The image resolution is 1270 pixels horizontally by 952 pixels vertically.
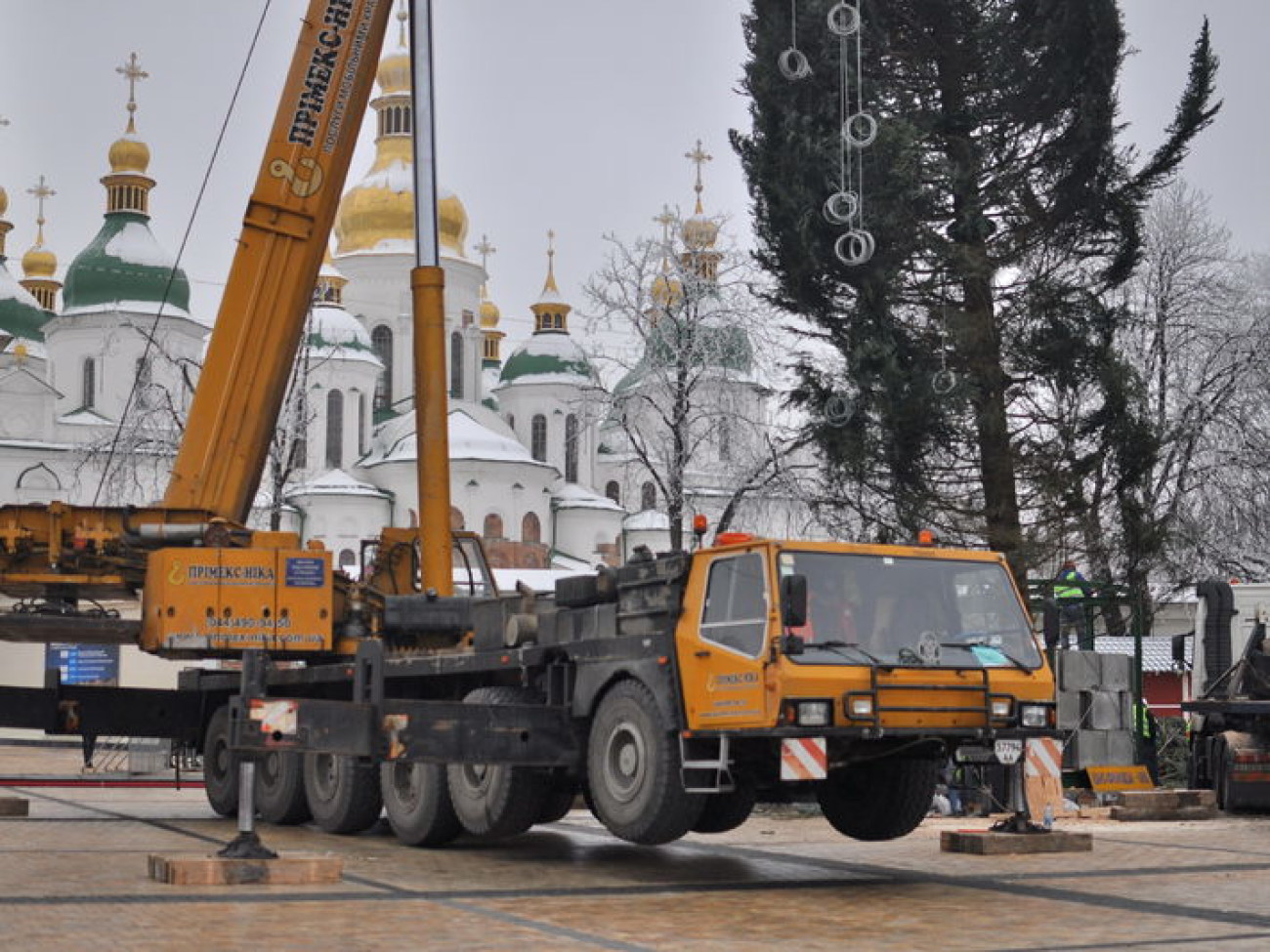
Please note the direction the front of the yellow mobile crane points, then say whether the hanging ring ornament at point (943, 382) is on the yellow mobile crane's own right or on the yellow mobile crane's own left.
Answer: on the yellow mobile crane's own left

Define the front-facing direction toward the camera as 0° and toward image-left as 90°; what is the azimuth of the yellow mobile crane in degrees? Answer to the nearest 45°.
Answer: approximately 315°

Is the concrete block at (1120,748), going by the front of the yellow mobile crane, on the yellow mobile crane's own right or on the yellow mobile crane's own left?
on the yellow mobile crane's own left

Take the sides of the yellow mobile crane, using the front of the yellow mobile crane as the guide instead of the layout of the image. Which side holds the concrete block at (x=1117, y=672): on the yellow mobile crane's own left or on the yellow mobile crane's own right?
on the yellow mobile crane's own left

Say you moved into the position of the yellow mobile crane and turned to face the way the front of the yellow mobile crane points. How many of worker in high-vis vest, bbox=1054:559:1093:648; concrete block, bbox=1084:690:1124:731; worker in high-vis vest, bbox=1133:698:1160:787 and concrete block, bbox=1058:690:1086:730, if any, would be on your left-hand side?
4

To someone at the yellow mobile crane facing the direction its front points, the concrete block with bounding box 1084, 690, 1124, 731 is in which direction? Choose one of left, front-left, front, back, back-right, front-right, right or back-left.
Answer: left

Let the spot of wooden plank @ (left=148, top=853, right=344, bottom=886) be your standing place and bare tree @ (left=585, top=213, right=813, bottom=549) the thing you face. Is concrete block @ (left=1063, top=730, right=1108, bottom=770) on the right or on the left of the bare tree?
right

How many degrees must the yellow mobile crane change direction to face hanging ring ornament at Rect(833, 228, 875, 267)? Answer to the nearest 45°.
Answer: approximately 135° to its left

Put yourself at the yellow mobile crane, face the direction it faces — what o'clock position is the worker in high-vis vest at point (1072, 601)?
The worker in high-vis vest is roughly at 9 o'clock from the yellow mobile crane.

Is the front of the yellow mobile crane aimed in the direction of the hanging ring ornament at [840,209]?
no

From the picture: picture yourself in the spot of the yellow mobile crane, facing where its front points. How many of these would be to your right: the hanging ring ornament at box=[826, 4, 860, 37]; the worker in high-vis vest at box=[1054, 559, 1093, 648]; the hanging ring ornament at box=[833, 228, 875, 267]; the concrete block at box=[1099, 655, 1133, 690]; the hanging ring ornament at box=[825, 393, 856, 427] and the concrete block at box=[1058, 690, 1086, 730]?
0

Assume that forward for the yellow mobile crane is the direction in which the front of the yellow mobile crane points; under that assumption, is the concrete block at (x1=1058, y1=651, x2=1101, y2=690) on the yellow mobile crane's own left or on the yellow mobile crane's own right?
on the yellow mobile crane's own left

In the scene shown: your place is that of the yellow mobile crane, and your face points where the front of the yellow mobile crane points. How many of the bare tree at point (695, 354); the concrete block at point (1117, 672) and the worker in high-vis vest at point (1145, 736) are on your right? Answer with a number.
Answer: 0

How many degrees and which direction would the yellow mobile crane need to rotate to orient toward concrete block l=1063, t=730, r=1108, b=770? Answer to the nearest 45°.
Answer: approximately 90° to its left

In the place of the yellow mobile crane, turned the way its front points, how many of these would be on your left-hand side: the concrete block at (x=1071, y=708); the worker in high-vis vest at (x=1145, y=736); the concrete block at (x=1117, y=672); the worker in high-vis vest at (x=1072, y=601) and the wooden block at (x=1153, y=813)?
5
